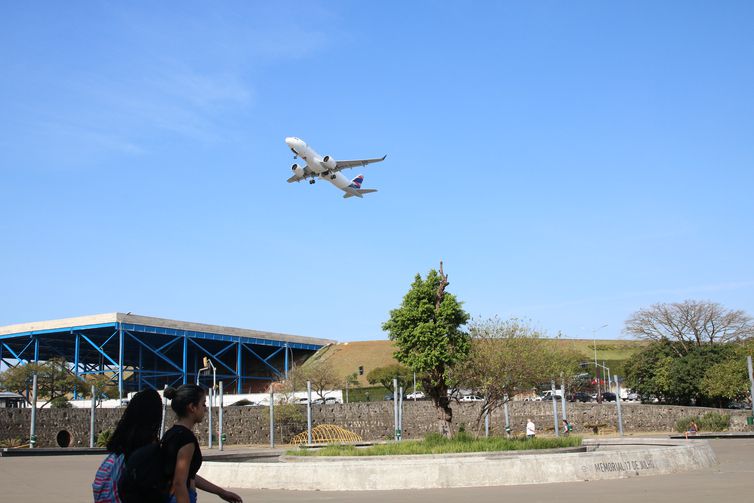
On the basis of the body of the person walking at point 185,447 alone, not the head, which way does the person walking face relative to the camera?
to the viewer's right

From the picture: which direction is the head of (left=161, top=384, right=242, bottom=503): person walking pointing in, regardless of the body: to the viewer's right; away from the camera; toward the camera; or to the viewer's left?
to the viewer's right

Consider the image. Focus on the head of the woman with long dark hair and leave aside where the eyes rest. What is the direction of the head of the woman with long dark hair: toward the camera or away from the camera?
away from the camera

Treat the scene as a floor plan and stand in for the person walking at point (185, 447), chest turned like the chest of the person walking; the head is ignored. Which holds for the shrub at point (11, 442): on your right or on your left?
on your left
